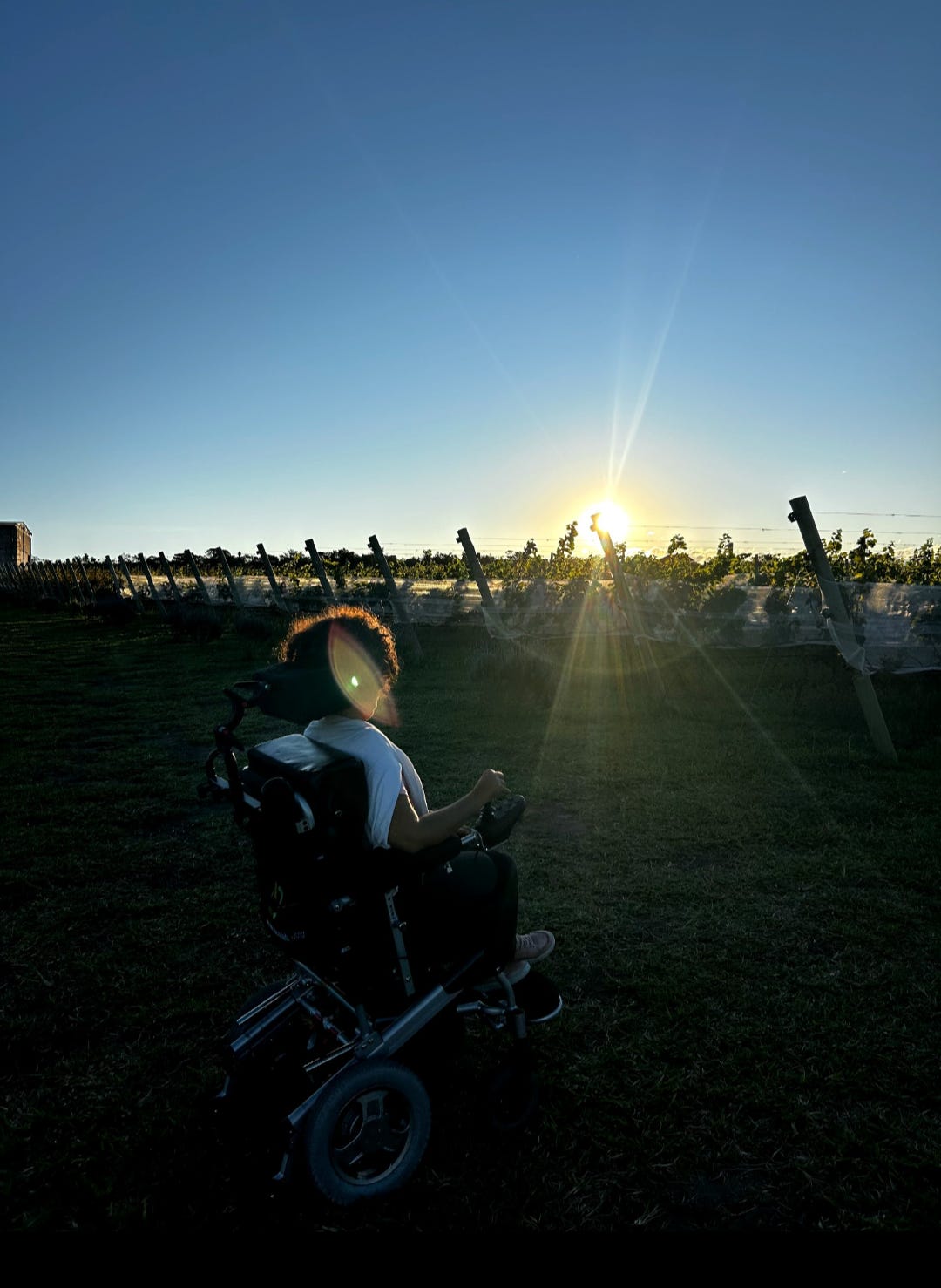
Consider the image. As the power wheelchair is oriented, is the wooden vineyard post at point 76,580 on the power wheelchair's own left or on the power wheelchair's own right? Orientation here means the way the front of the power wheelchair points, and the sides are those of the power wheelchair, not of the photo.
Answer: on the power wheelchair's own left

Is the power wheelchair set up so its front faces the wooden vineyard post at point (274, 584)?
no

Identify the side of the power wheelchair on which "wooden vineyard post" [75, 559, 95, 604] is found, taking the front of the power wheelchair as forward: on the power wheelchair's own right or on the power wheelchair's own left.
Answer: on the power wheelchair's own left

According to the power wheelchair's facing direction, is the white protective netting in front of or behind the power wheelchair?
in front

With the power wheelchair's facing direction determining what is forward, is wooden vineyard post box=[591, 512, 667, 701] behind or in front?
in front

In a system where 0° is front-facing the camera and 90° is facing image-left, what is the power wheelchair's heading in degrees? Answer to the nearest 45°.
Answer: approximately 225°

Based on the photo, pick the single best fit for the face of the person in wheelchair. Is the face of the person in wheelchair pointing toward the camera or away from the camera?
away from the camera

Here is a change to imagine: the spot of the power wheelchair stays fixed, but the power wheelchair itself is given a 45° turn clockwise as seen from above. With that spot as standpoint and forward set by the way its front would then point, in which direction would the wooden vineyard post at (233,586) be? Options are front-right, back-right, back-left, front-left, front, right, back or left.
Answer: left

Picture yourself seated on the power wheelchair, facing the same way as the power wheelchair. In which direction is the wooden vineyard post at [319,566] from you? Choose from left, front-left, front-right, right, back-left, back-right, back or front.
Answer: front-left

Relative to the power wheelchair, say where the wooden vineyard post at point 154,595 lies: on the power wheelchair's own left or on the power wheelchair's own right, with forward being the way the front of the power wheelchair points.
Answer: on the power wheelchair's own left

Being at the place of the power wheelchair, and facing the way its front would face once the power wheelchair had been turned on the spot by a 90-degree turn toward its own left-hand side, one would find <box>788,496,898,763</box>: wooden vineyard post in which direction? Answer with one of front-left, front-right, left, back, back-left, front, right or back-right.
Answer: right

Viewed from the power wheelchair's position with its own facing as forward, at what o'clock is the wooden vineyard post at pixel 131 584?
The wooden vineyard post is roughly at 10 o'clock from the power wheelchair.

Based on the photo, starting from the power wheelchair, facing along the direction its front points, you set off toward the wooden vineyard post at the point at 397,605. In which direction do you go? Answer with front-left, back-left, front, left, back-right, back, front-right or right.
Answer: front-left

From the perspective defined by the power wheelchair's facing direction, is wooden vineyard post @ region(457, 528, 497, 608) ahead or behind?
ahead

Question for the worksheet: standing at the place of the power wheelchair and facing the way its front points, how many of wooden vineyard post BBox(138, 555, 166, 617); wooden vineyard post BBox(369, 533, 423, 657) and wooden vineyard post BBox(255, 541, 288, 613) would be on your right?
0
